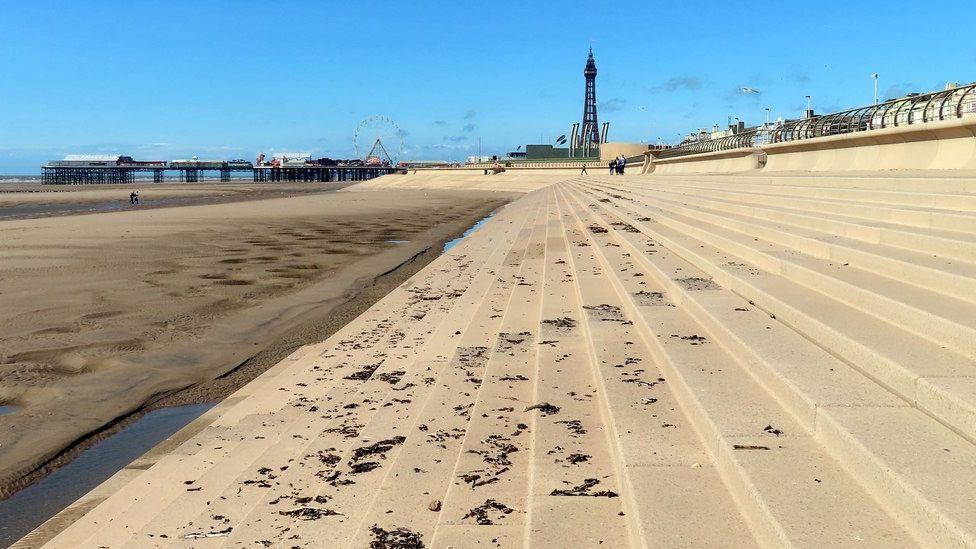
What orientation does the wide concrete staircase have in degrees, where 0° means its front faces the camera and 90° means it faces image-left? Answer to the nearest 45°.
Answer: approximately 90°
